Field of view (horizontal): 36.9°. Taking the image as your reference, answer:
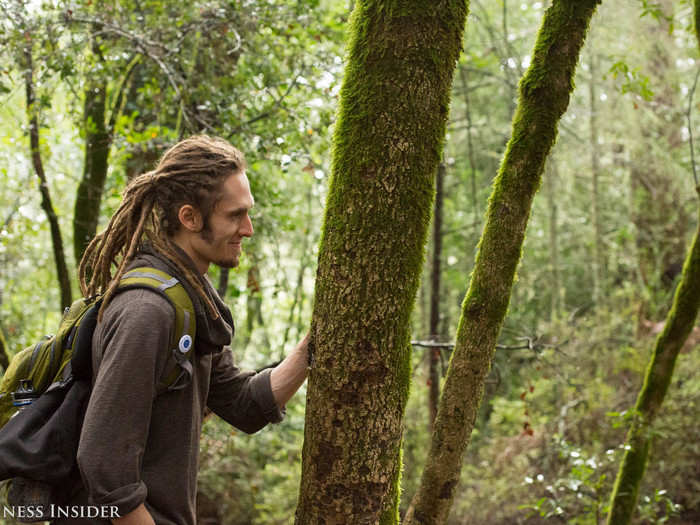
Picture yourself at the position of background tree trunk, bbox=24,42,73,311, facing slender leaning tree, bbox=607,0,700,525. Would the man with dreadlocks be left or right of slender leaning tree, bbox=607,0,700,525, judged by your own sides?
right

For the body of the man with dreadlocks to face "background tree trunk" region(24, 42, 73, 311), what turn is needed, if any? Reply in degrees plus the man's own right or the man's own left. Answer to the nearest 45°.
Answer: approximately 90° to the man's own left

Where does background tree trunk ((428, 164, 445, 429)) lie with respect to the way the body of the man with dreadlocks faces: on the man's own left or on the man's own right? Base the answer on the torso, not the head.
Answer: on the man's own left

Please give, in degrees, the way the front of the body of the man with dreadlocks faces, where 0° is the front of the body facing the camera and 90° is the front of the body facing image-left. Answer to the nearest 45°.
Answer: approximately 270°

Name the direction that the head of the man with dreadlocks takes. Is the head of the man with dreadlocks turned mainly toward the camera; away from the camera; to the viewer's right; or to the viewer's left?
to the viewer's right

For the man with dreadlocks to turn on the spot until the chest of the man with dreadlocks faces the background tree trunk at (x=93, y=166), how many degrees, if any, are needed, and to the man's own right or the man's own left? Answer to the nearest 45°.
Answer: approximately 90° to the man's own left

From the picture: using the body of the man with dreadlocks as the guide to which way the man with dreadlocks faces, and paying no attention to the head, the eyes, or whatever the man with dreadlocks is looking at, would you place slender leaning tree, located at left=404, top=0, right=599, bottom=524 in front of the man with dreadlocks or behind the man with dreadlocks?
in front
